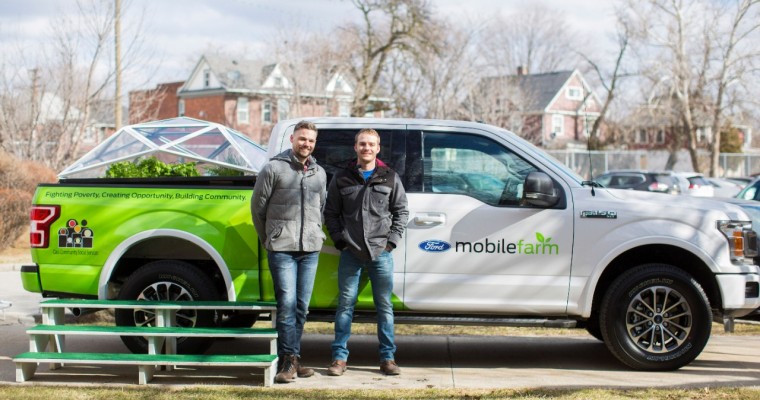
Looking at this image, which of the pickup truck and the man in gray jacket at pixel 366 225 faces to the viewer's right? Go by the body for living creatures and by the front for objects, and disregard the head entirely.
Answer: the pickup truck

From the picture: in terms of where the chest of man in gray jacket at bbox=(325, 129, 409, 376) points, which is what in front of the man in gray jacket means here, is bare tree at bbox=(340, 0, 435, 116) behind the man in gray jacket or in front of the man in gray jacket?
behind

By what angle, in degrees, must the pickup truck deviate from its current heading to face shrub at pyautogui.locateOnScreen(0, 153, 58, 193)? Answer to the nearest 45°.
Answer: approximately 135° to its left

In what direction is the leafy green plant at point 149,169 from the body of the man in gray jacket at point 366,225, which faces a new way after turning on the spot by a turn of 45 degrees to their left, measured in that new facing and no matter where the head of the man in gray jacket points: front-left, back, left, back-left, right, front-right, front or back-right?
back

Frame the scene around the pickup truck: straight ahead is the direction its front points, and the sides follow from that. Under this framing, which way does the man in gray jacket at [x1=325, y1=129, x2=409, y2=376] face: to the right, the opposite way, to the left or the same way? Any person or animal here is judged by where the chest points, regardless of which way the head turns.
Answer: to the right

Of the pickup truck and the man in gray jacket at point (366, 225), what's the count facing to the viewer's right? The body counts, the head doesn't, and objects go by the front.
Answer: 1

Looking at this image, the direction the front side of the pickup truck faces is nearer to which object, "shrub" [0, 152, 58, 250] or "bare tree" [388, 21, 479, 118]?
the bare tree

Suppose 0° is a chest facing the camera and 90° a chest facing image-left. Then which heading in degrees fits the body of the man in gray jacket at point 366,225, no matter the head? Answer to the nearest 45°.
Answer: approximately 0°

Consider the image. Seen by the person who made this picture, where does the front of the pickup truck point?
facing to the right of the viewer

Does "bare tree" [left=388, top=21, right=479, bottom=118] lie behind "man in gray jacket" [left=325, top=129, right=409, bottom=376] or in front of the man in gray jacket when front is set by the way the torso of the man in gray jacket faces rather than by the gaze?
behind

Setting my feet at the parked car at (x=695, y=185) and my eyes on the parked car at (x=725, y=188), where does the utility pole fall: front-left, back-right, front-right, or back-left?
back-left
